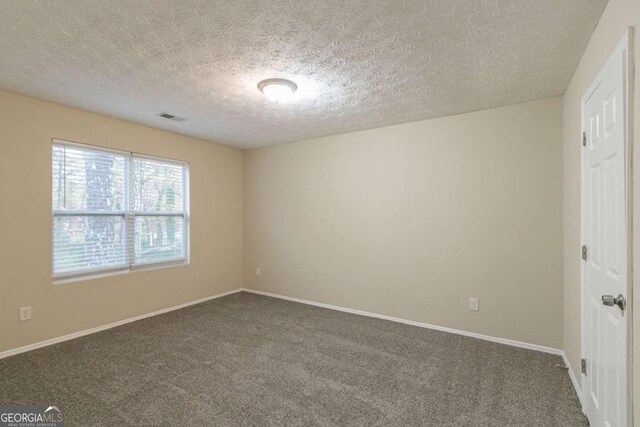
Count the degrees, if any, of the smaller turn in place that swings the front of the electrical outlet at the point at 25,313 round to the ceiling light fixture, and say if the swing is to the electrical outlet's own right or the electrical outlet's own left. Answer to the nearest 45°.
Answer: approximately 45° to the electrical outlet's own left

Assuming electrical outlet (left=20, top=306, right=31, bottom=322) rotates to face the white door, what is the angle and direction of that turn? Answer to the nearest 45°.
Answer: approximately 45° to its left
